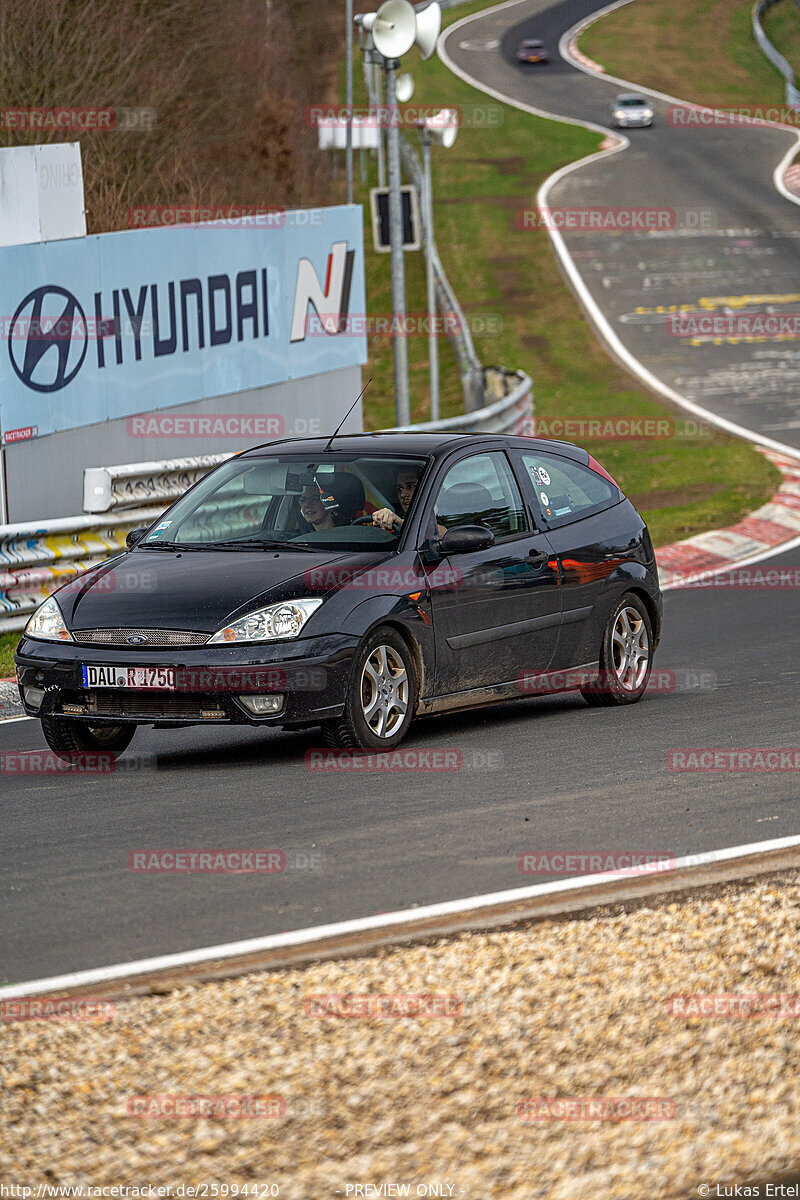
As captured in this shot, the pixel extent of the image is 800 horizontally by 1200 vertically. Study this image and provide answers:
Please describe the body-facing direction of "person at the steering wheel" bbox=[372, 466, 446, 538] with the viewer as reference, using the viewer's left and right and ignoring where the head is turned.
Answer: facing the viewer and to the left of the viewer

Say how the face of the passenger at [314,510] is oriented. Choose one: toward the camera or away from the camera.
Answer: toward the camera

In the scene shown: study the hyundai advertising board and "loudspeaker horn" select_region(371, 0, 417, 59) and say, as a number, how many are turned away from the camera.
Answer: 0

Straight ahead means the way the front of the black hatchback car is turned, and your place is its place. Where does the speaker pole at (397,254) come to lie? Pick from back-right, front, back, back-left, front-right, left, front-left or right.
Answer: back-right

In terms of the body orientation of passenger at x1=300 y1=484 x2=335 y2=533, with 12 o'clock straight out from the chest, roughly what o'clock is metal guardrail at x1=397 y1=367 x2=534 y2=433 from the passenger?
The metal guardrail is roughly at 5 o'clock from the passenger.

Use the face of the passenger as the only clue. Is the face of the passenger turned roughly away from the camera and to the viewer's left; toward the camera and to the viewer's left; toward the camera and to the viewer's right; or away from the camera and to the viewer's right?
toward the camera and to the viewer's left

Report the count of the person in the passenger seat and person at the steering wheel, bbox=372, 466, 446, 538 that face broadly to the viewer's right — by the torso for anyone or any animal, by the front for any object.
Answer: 0

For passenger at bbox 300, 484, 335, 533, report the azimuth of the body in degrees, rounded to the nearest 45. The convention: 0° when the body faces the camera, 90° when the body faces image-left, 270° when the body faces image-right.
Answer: approximately 45°

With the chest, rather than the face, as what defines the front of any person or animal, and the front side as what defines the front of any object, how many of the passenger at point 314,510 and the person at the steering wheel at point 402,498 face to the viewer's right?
0

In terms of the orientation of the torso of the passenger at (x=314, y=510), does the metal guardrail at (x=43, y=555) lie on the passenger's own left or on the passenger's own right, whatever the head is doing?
on the passenger's own right
